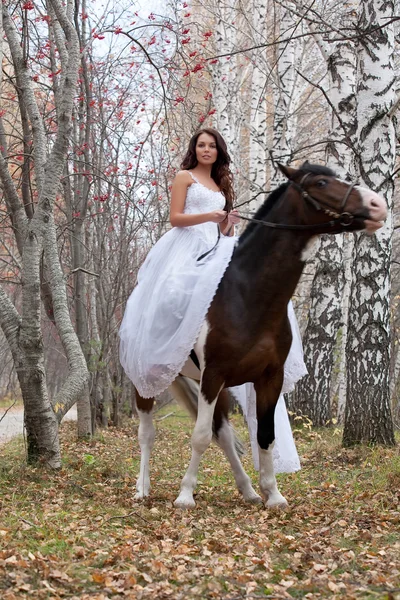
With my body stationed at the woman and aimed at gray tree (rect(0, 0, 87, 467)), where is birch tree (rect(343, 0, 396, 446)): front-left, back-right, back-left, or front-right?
back-right

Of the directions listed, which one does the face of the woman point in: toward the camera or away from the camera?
toward the camera

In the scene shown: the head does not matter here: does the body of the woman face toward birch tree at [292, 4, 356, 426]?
no

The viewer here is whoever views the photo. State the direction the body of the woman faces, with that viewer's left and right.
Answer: facing the viewer and to the right of the viewer

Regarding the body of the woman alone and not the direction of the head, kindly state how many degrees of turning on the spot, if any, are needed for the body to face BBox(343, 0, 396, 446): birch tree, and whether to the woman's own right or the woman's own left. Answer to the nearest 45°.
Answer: approximately 90° to the woman's own left

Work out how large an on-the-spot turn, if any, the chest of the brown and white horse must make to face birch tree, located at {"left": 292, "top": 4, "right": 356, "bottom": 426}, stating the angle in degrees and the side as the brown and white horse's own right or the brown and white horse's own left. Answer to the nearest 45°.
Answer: approximately 135° to the brown and white horse's own left
